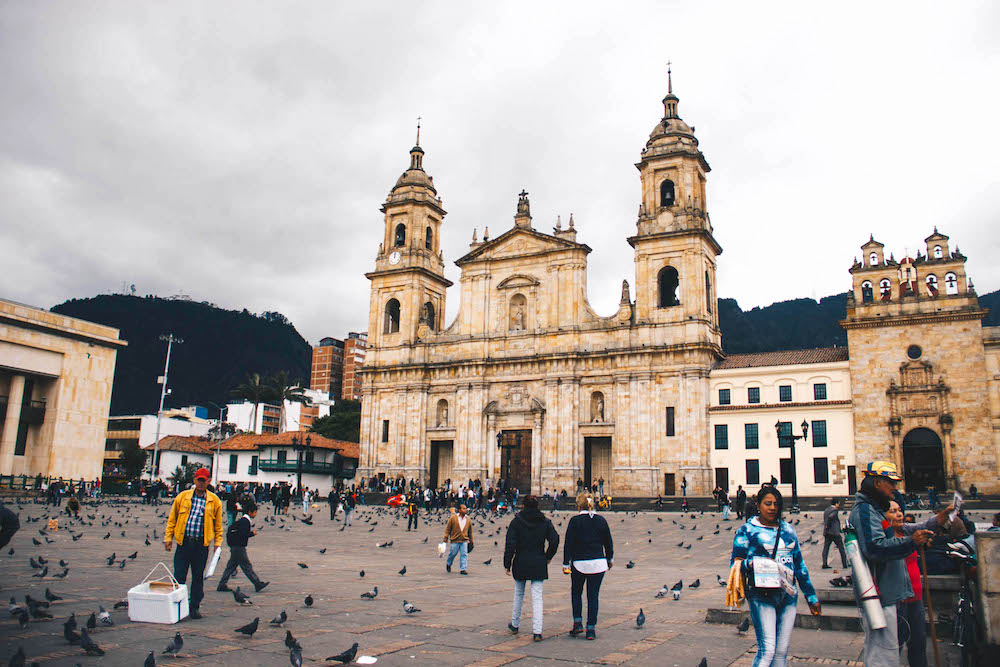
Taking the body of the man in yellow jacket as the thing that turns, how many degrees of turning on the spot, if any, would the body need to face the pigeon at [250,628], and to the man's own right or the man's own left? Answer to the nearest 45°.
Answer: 0° — they already face it

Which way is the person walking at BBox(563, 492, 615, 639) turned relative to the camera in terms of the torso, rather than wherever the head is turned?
away from the camera

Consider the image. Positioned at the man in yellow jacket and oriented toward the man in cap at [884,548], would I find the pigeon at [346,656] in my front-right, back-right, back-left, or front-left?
front-right

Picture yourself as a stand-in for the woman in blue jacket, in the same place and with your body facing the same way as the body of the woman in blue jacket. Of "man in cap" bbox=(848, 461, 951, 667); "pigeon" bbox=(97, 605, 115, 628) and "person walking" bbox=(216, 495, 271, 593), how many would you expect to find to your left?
1

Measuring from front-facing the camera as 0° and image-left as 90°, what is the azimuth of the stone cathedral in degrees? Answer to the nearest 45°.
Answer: approximately 45°

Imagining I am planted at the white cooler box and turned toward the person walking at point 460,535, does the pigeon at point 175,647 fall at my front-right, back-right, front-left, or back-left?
back-right

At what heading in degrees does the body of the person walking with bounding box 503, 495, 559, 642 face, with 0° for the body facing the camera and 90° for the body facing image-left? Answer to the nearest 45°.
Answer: approximately 180°

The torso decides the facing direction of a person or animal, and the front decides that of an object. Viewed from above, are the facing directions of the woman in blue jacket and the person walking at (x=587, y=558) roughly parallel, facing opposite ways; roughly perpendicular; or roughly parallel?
roughly parallel, facing opposite ways

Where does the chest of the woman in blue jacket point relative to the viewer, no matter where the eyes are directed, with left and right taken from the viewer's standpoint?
facing the viewer

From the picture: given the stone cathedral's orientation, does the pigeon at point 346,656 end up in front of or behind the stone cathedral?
in front

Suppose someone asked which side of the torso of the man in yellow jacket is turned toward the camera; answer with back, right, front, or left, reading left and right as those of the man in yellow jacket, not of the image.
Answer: front

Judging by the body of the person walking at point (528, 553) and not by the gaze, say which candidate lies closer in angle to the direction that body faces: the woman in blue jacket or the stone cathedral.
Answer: the stone cathedral

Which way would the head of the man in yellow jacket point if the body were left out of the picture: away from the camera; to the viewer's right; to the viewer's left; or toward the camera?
toward the camera
